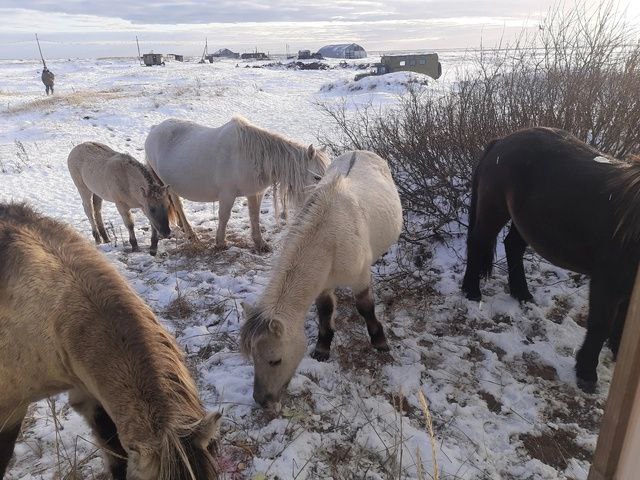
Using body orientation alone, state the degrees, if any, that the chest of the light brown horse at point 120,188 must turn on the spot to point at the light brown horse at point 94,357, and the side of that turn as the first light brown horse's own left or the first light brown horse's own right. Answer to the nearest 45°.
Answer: approximately 45° to the first light brown horse's own right

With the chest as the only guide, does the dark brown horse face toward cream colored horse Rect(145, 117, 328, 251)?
no

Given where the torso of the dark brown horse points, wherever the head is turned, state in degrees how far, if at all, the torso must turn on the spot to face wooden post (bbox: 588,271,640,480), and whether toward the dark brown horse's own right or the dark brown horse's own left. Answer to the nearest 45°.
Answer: approximately 45° to the dark brown horse's own right

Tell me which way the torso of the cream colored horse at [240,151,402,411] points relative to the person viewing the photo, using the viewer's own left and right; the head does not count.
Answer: facing the viewer and to the left of the viewer

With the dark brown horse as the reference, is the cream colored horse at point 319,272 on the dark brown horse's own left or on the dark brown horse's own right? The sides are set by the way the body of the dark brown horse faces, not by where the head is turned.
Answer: on the dark brown horse's own right

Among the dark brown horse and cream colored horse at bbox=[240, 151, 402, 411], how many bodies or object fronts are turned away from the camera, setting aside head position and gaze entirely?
0

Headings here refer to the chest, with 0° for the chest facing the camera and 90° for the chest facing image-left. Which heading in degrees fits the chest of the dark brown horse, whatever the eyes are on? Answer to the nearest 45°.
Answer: approximately 315°

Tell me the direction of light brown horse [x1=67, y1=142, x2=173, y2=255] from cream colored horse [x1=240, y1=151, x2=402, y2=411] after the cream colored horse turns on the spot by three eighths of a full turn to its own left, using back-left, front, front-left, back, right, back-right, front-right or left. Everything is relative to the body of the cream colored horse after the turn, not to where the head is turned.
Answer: back-left

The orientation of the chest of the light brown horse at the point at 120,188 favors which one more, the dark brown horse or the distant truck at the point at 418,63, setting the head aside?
the dark brown horse

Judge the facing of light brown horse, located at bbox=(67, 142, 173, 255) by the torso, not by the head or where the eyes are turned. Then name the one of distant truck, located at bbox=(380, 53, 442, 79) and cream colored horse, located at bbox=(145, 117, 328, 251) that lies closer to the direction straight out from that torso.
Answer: the cream colored horse

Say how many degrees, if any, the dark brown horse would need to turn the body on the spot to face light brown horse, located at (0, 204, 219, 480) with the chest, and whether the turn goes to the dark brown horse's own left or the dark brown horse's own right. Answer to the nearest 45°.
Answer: approximately 90° to the dark brown horse's own right

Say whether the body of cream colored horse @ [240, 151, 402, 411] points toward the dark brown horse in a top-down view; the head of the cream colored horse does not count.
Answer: no

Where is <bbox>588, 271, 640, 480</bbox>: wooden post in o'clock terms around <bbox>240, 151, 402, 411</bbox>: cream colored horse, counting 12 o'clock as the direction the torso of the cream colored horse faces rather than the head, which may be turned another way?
The wooden post is roughly at 10 o'clock from the cream colored horse.

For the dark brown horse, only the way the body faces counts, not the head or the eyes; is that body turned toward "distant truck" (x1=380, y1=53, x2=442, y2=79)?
no

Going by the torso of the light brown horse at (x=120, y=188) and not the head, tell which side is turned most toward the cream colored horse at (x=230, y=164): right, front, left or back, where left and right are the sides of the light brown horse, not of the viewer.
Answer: front

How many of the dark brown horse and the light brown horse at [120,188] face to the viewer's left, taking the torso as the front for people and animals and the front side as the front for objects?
0
